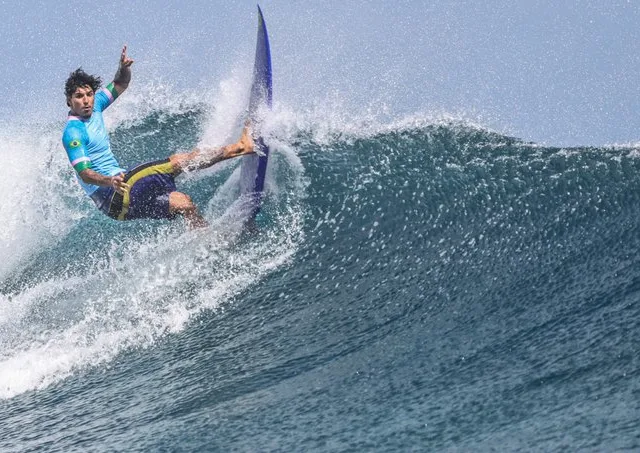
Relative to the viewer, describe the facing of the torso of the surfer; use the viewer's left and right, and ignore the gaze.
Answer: facing the viewer and to the right of the viewer
